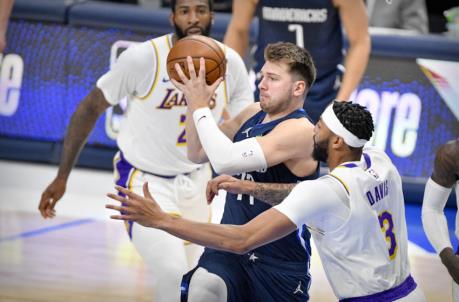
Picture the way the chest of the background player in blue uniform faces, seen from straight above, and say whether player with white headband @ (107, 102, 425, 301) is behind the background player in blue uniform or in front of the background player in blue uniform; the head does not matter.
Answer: in front

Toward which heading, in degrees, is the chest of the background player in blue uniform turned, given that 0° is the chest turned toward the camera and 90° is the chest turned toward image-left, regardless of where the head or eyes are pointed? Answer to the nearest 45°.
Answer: approximately 0°

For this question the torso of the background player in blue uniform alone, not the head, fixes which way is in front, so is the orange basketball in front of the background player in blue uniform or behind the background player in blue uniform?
in front

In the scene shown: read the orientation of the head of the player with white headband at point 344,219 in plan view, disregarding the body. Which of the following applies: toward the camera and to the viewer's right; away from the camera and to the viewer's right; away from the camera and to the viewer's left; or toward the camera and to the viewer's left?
away from the camera and to the viewer's left

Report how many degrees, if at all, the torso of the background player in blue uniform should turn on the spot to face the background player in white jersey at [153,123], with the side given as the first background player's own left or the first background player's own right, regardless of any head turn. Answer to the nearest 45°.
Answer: approximately 45° to the first background player's own right
